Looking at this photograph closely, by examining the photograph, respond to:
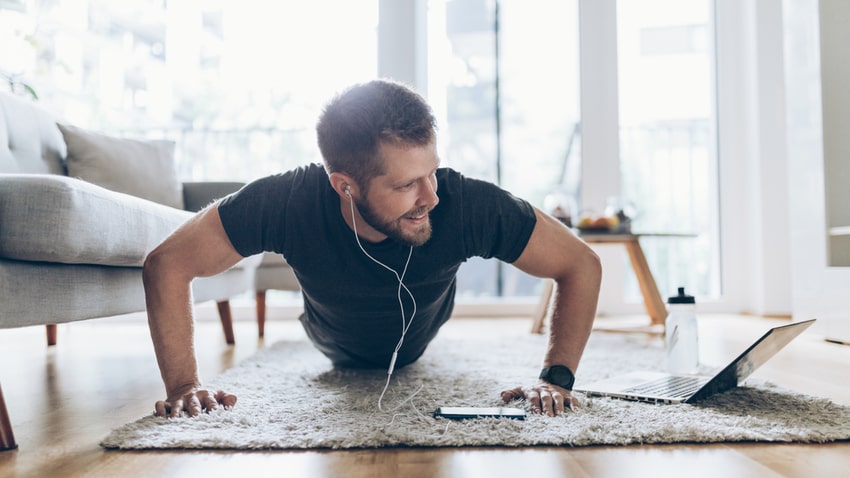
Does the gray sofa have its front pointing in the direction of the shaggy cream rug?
yes

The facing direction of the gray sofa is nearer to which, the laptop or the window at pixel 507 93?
the laptop

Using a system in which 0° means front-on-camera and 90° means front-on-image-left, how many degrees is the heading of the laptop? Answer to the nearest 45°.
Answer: approximately 135°

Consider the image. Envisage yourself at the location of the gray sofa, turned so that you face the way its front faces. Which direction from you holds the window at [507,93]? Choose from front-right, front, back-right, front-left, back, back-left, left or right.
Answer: left

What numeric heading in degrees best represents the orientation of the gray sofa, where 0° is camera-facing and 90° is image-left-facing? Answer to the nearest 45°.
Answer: approximately 315°

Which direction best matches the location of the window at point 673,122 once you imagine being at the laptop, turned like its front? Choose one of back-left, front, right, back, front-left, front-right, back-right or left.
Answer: front-right

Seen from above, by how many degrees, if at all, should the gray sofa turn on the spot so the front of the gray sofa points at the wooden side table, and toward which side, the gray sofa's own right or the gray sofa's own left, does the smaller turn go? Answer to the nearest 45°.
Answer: approximately 45° to the gray sofa's own left

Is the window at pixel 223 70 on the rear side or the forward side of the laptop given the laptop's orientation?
on the forward side
